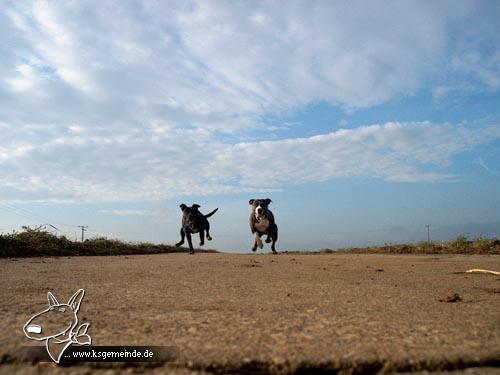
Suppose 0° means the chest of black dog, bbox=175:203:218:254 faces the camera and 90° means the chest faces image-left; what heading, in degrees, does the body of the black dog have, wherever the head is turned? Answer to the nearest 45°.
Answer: approximately 45°

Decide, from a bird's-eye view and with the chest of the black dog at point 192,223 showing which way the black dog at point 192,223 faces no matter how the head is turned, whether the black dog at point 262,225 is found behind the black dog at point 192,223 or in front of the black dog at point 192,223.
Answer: behind
